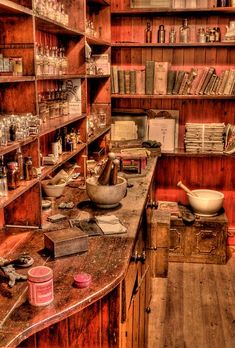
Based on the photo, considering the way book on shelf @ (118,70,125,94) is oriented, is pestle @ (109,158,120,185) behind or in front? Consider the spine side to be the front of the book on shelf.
in front

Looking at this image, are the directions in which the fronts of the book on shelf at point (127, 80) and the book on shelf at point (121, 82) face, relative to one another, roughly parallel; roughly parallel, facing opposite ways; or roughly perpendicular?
roughly parallel

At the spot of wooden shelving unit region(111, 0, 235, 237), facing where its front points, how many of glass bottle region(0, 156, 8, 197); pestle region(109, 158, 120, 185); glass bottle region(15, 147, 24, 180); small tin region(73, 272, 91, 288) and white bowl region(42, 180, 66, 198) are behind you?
0

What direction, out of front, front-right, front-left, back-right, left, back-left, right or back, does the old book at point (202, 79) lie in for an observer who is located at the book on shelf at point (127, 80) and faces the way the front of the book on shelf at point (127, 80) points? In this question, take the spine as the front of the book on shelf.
left

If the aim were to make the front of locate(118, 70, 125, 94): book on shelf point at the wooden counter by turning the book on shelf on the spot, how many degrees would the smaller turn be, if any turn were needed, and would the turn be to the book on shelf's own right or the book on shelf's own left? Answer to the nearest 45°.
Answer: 0° — it already faces it

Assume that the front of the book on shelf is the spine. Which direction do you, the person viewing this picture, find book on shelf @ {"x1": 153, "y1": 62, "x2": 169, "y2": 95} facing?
facing the viewer

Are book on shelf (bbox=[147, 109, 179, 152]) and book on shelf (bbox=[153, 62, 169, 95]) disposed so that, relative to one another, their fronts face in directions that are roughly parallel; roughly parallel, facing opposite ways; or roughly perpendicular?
roughly parallel

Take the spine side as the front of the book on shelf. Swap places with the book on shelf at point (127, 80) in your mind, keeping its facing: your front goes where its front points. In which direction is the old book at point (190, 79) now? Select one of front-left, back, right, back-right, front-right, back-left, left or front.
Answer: left

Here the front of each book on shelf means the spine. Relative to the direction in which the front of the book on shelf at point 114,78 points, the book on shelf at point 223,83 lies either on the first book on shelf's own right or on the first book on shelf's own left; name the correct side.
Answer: on the first book on shelf's own left

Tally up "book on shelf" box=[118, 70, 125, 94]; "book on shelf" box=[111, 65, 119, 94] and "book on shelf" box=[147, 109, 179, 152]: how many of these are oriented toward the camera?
3

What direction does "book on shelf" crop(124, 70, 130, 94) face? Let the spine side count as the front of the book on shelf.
toward the camera

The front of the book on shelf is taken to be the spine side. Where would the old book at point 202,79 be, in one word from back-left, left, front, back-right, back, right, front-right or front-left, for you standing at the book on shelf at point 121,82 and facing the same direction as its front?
left

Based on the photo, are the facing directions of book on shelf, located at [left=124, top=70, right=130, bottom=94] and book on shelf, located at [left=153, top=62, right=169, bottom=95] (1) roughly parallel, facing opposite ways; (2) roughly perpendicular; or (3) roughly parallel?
roughly parallel

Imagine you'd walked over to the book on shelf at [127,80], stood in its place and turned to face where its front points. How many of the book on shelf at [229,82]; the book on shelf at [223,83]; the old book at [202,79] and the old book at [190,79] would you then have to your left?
4

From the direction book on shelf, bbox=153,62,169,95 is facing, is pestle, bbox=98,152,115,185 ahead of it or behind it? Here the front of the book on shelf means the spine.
ahead

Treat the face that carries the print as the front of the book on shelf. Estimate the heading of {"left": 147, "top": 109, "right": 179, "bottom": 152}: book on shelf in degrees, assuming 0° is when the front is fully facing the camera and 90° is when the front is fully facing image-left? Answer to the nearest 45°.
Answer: approximately 0°
